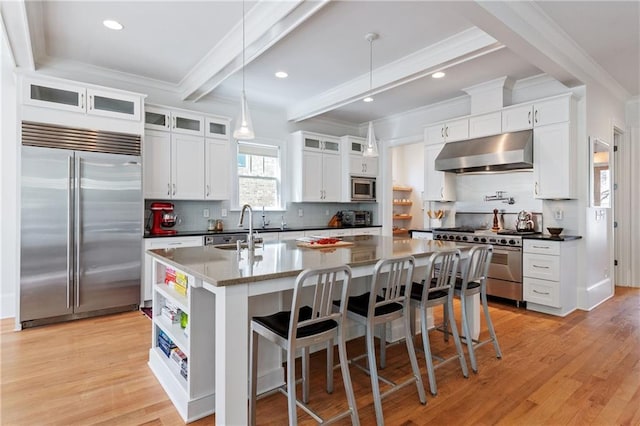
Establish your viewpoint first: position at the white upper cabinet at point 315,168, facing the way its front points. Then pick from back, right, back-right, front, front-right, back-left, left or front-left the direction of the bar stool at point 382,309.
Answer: front-right

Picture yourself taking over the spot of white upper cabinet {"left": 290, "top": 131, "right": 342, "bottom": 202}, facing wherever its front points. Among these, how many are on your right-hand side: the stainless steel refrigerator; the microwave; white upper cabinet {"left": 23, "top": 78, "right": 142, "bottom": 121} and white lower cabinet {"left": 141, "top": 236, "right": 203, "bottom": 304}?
3

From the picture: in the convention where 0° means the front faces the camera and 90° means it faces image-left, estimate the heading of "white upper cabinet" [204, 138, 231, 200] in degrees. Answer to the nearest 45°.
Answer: approximately 315°

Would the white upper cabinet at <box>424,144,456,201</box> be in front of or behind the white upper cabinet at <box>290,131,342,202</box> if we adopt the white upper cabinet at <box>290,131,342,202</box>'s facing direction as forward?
in front

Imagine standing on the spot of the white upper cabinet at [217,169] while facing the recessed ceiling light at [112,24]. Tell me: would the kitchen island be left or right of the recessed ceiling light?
left

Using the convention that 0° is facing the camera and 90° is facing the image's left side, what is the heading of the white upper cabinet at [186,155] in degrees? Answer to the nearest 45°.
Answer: approximately 315°
